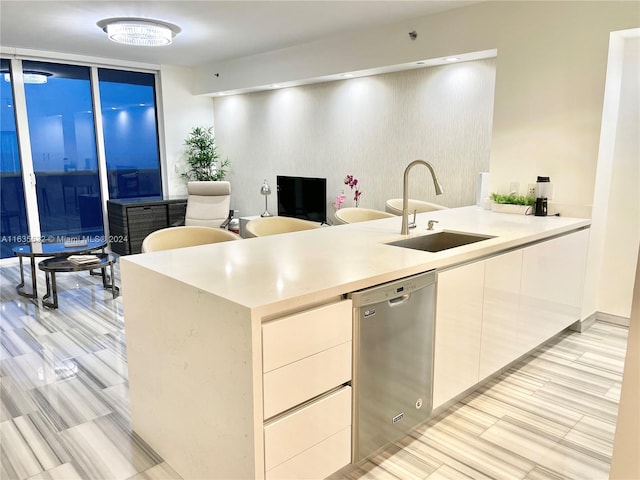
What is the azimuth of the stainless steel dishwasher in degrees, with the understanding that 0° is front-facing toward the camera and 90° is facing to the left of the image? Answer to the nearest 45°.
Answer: approximately 315°

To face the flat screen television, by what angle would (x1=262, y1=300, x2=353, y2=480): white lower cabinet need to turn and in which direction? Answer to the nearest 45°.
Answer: approximately 135° to its left

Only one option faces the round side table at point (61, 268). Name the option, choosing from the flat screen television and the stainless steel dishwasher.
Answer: the flat screen television

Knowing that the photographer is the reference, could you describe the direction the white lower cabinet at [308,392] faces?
facing the viewer and to the right of the viewer

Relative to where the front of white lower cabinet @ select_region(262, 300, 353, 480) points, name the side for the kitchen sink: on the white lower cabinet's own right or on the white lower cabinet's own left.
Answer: on the white lower cabinet's own left

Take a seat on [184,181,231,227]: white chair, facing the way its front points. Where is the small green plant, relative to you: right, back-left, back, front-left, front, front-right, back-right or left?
front-left

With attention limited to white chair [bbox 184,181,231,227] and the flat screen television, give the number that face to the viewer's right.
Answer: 0
